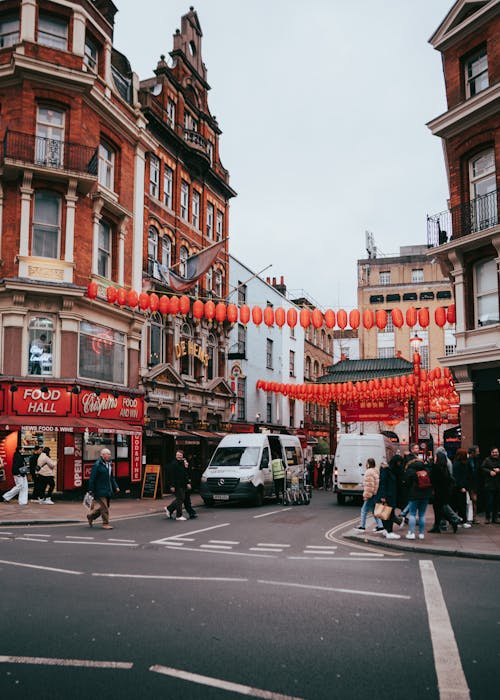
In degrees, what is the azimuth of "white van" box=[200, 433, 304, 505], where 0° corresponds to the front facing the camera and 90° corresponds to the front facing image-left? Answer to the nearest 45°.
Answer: approximately 45°

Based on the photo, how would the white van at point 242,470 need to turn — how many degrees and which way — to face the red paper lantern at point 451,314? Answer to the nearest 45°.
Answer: approximately 135° to its left
